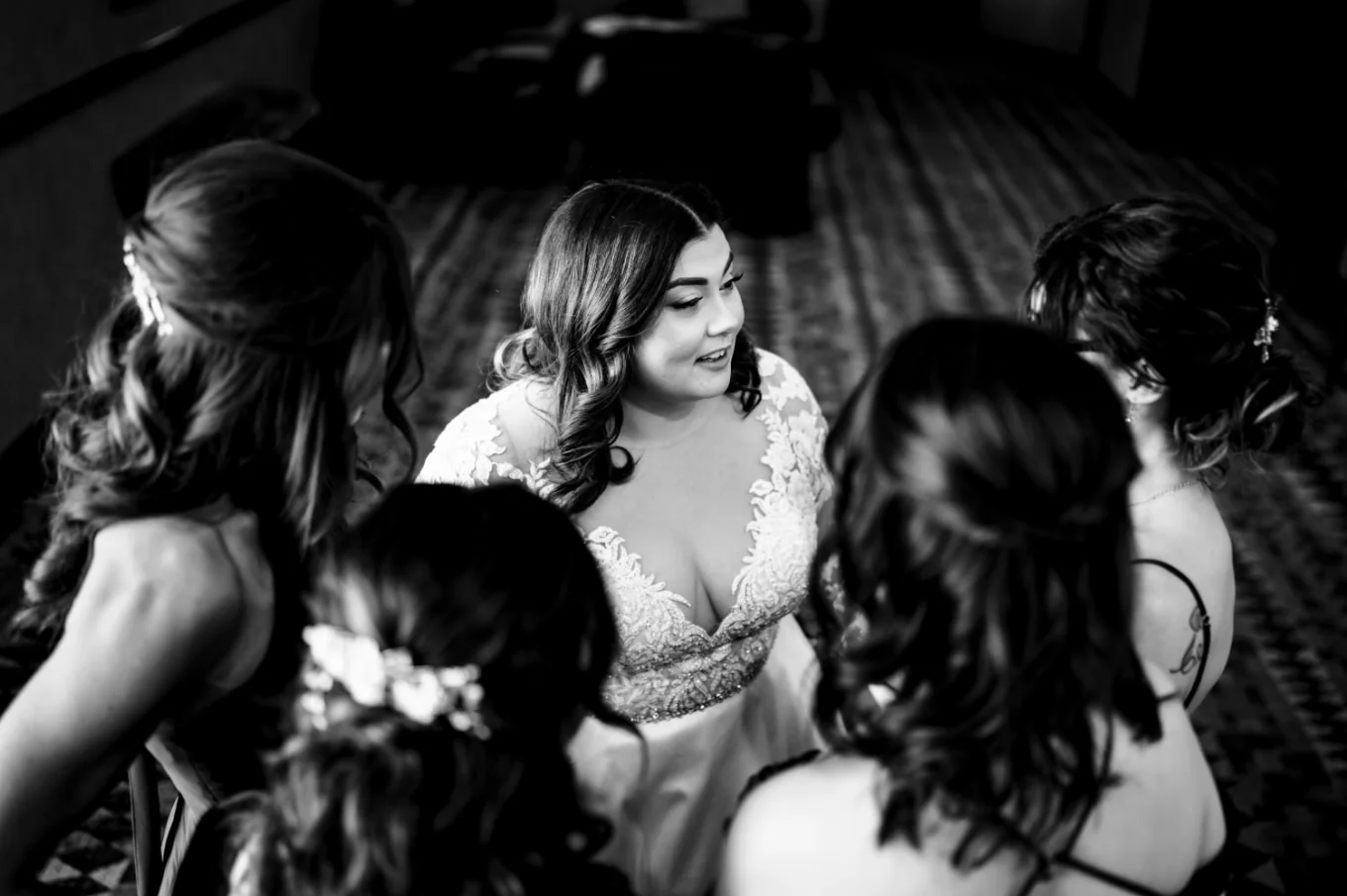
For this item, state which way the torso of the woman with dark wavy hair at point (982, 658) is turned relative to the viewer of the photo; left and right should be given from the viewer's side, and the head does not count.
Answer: facing away from the viewer and to the left of the viewer

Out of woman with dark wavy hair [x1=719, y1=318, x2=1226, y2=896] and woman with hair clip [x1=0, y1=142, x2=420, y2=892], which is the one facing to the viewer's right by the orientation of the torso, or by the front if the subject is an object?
woman with hair clip [x1=0, y1=142, x2=420, y2=892]

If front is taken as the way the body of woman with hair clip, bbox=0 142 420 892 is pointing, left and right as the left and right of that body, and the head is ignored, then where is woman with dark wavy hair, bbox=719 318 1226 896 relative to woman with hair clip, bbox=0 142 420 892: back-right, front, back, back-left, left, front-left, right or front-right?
front-right

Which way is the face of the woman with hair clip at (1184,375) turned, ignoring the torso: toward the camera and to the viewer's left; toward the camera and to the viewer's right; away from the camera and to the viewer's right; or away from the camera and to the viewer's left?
away from the camera and to the viewer's left

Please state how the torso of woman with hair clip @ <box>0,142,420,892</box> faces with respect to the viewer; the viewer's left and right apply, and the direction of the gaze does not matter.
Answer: facing to the right of the viewer

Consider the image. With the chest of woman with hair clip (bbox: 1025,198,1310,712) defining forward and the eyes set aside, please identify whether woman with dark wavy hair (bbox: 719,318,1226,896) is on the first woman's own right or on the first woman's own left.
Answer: on the first woman's own left

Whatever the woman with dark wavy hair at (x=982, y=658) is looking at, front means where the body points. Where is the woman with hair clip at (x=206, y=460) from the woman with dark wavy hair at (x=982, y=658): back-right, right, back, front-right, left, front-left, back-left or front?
front-left

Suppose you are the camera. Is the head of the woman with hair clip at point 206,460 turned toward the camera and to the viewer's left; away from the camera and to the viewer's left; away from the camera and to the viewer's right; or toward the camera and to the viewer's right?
away from the camera and to the viewer's right

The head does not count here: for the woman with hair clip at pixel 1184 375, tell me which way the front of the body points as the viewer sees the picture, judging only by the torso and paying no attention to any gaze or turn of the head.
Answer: to the viewer's left

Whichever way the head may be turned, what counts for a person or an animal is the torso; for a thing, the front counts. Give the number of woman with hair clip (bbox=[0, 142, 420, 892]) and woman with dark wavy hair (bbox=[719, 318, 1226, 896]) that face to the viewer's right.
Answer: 1

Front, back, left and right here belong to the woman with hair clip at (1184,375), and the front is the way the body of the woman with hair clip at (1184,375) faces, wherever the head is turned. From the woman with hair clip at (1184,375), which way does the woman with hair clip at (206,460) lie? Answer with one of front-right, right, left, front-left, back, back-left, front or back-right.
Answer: front-left

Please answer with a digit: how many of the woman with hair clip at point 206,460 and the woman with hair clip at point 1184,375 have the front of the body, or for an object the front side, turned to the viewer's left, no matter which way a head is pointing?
1
